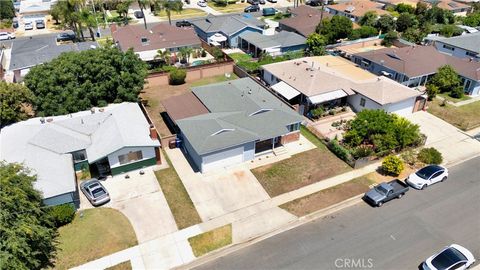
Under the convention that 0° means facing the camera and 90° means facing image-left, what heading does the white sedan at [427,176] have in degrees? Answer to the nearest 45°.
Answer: approximately 45°

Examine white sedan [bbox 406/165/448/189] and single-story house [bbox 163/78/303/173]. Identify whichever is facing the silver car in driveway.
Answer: the white sedan

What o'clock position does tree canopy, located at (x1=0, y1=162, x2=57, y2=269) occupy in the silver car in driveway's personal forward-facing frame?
The tree canopy is roughly at 9 o'clock from the silver car in driveway.

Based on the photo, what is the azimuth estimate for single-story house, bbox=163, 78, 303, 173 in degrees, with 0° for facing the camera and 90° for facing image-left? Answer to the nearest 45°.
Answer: approximately 315°

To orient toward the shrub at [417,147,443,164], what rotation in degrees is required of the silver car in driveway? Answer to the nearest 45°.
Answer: approximately 135° to its right

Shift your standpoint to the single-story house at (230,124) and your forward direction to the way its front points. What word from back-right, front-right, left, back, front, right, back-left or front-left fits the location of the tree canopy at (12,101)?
back-right

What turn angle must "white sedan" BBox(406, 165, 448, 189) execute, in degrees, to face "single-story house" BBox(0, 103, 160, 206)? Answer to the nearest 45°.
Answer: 0° — it already faces it

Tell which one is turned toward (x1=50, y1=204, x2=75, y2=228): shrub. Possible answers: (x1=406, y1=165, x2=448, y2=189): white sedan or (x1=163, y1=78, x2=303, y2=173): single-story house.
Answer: the white sedan

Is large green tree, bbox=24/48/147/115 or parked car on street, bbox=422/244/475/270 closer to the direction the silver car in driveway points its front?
the large green tree

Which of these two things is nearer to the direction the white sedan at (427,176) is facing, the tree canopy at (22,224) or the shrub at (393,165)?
the tree canopy

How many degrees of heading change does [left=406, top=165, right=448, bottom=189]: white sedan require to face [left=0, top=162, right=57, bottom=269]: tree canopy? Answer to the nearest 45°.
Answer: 0° — it already faces it

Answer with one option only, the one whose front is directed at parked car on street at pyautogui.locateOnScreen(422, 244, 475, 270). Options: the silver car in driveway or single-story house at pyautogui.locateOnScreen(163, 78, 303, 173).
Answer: the single-story house

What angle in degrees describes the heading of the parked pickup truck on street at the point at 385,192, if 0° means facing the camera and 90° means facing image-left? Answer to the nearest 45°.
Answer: approximately 45°

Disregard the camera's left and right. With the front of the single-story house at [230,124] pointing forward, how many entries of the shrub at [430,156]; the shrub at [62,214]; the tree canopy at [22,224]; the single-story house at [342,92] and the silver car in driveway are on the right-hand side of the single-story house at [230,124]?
3

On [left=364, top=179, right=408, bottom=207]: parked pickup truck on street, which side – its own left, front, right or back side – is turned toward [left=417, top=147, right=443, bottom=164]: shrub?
back

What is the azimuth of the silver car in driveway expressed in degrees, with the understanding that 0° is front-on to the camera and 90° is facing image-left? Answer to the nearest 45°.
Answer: approximately 135°
